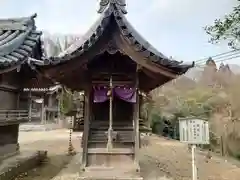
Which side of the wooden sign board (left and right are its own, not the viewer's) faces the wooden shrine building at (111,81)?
right

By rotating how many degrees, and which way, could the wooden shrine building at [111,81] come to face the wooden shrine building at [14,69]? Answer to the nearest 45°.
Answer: approximately 135° to its right

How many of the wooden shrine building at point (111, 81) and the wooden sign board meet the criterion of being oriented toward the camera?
2

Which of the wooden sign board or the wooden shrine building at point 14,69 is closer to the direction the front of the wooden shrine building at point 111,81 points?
the wooden sign board

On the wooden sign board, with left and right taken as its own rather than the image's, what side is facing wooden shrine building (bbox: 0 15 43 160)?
right

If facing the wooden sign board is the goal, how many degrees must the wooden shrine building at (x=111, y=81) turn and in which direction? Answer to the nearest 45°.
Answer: approximately 45° to its left

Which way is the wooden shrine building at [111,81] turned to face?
toward the camera
